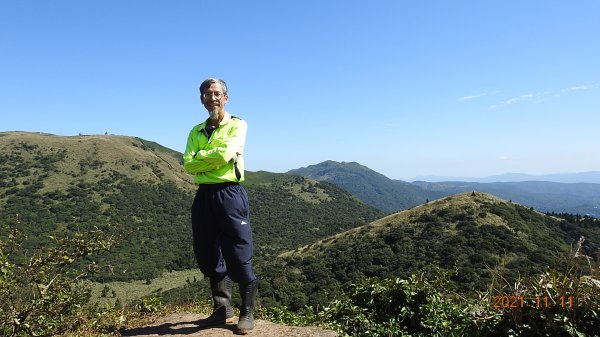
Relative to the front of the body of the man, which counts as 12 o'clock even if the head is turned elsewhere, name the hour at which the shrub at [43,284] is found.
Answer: The shrub is roughly at 2 o'clock from the man.

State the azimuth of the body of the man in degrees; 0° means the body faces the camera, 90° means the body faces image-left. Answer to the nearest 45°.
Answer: approximately 45°
